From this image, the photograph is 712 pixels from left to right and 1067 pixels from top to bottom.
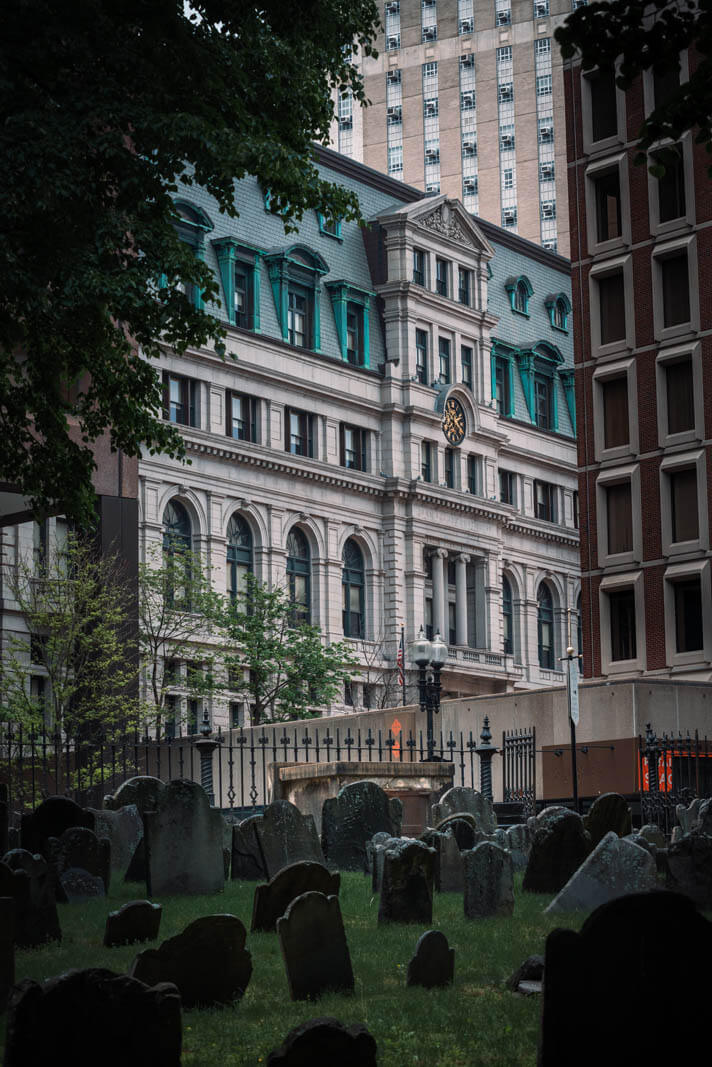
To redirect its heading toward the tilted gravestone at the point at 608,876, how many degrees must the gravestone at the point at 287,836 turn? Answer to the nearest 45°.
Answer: approximately 45° to its left

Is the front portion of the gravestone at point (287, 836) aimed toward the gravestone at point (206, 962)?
yes

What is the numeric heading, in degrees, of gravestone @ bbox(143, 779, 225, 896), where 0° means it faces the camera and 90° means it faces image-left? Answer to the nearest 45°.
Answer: approximately 0°

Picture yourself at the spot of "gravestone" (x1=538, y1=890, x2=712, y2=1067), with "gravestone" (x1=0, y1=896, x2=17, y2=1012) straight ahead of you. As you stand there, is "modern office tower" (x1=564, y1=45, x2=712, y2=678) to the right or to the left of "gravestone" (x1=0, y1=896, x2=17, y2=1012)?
right

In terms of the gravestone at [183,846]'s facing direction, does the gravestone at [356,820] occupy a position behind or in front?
behind

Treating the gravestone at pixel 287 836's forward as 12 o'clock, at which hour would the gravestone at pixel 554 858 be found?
the gravestone at pixel 554 858 is roughly at 10 o'clock from the gravestone at pixel 287 836.

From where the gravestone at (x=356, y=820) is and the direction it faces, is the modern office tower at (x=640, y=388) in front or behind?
behind

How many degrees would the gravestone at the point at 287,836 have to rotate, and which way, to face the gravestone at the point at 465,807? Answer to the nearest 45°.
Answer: approximately 135° to its left
